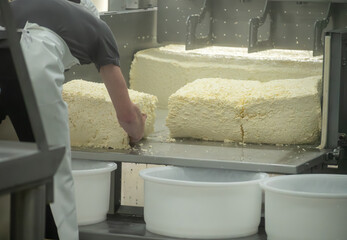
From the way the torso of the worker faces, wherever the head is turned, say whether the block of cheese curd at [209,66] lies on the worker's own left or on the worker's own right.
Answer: on the worker's own left

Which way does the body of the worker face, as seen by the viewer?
to the viewer's right
